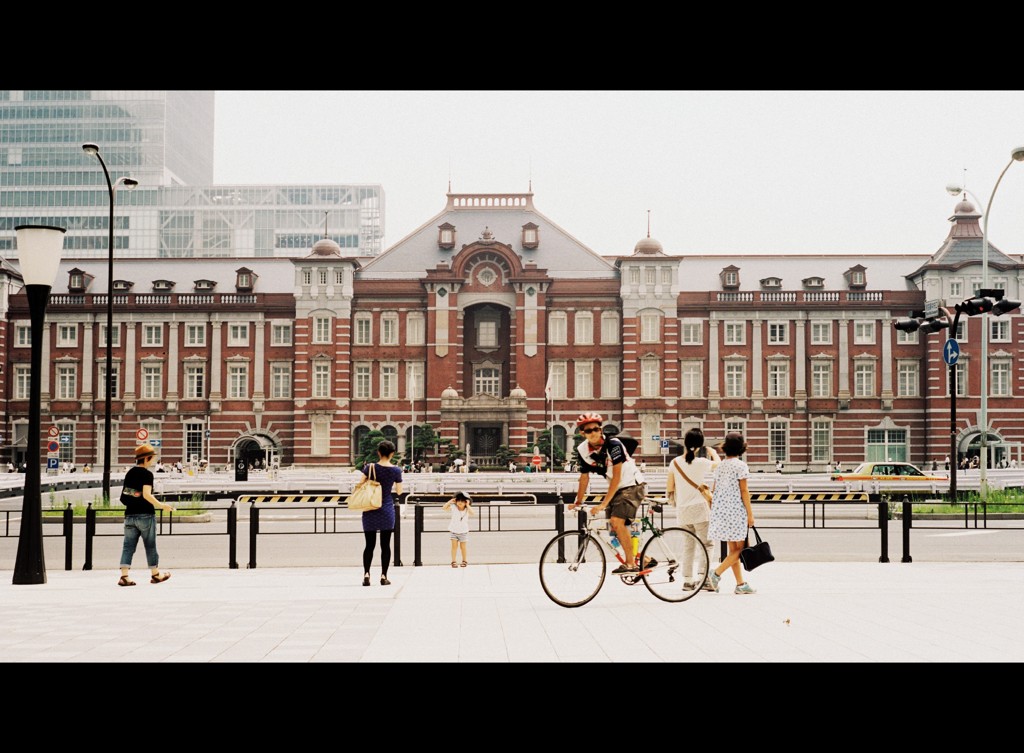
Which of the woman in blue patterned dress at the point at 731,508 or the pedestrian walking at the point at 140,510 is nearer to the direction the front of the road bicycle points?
the pedestrian walking

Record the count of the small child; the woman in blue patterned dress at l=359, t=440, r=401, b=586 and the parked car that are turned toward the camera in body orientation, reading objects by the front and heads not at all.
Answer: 1

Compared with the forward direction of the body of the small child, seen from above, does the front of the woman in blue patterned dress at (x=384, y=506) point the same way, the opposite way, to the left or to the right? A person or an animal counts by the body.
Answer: the opposite way

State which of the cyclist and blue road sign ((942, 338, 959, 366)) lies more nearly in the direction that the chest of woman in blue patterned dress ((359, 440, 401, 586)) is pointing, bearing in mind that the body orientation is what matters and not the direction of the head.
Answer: the blue road sign

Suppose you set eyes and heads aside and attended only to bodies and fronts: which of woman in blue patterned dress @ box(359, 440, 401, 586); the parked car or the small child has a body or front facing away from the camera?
the woman in blue patterned dress

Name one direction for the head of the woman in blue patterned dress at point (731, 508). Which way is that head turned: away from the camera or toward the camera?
away from the camera

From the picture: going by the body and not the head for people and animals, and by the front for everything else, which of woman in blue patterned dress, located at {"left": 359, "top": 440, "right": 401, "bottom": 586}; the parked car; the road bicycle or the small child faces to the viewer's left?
the road bicycle

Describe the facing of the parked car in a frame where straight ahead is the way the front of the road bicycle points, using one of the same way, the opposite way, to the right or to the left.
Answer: the opposite way

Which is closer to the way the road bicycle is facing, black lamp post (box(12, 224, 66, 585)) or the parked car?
the black lamp post

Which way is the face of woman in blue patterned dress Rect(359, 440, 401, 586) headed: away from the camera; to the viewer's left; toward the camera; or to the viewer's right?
away from the camera

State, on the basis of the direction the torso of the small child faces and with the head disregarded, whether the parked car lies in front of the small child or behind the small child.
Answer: behind

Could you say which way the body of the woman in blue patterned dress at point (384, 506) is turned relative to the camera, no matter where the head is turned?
away from the camera

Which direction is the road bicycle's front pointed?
to the viewer's left

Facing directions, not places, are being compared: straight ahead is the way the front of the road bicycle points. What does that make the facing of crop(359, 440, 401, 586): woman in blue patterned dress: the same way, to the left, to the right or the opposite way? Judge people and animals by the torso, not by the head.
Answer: to the right

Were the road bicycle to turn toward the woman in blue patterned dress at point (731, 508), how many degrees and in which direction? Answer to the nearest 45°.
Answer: approximately 135° to its right
